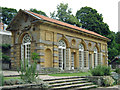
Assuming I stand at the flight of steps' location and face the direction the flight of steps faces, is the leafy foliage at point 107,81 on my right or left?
on my left

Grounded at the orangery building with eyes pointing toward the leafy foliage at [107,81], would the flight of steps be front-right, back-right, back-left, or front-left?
front-right

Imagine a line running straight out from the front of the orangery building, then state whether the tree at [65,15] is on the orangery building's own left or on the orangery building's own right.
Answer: on the orangery building's own left

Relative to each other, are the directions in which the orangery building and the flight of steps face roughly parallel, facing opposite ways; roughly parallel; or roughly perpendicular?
roughly parallel

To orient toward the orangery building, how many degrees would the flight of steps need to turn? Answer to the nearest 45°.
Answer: approximately 135° to its left

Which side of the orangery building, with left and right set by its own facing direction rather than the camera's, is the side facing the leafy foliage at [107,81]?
front

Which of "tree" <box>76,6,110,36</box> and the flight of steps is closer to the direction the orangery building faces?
the flight of steps

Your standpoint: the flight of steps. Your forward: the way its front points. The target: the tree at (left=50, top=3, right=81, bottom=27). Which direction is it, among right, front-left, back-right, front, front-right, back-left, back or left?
back-left

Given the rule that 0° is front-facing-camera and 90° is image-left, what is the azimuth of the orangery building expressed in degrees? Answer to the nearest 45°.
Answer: approximately 315°

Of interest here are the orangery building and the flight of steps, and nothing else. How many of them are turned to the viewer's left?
0

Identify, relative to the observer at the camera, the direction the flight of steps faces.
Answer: facing the viewer and to the right of the viewer
